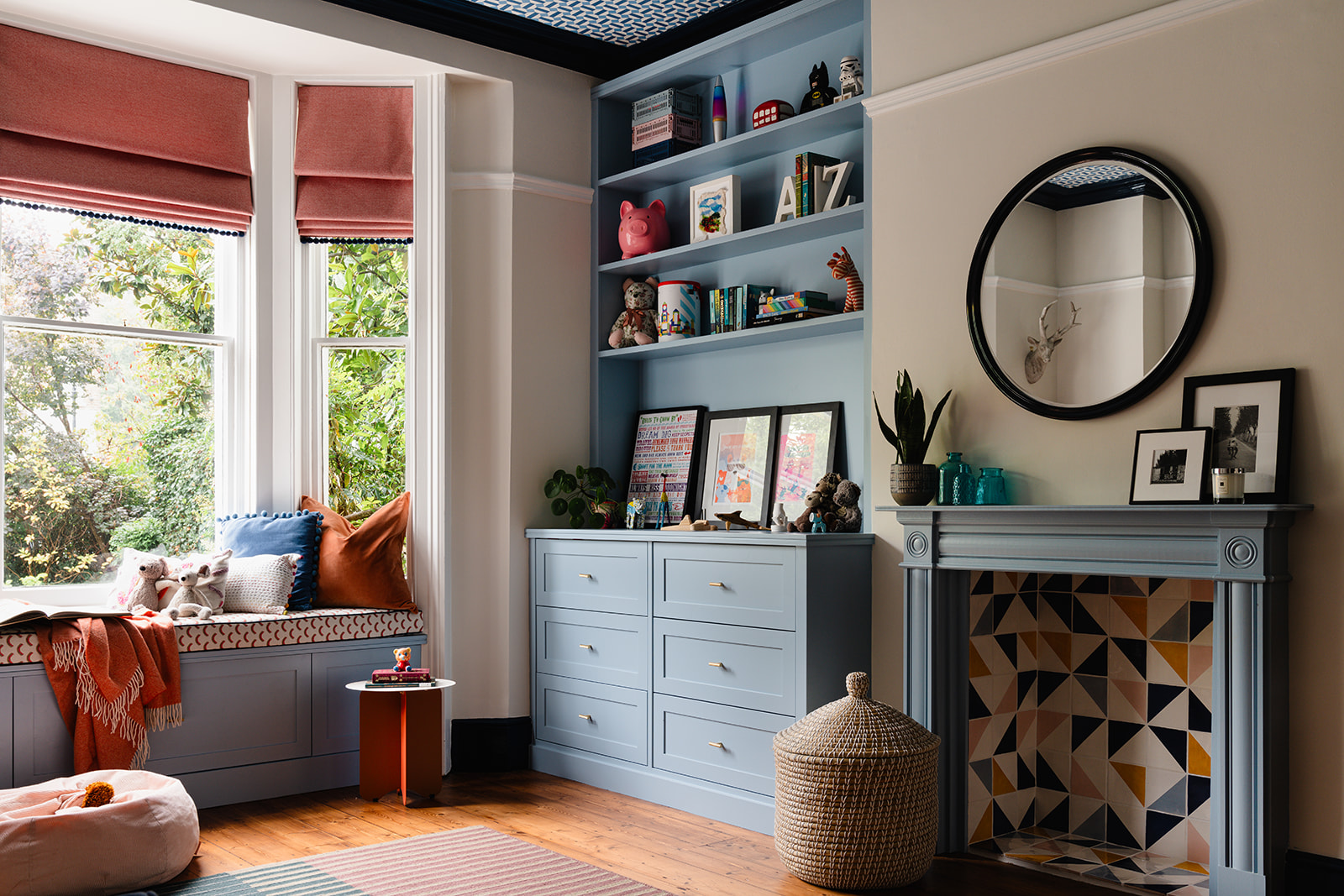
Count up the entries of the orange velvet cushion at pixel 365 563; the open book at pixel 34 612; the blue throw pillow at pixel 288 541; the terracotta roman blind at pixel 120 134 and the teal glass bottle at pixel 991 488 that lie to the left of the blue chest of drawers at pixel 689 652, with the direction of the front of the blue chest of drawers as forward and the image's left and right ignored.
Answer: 1

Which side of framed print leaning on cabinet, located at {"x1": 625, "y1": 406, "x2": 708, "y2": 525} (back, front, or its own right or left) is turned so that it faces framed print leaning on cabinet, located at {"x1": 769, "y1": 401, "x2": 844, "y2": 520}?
left

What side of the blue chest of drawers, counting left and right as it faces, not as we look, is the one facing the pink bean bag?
front

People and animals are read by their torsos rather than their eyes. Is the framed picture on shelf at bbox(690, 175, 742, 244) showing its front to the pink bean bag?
yes

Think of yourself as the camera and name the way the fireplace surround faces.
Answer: facing the viewer and to the left of the viewer

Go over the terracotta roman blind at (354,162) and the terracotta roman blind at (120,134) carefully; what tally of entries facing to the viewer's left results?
0

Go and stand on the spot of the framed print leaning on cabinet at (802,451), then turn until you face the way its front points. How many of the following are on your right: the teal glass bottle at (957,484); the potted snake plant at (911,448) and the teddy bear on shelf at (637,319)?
1

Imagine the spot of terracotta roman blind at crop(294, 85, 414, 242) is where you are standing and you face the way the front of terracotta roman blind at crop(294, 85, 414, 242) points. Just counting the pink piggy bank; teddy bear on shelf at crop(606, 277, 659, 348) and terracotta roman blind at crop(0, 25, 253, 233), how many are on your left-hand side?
2

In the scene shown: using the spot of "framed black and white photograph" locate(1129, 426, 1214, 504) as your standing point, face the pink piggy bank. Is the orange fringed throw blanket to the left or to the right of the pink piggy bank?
left

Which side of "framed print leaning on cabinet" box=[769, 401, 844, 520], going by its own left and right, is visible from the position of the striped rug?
front

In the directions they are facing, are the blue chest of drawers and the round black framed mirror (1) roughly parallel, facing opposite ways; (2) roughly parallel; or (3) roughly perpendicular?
roughly parallel

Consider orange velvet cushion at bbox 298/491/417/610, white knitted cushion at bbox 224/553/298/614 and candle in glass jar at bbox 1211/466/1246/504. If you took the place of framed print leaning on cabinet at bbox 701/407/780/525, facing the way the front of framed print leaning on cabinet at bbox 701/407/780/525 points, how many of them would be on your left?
1

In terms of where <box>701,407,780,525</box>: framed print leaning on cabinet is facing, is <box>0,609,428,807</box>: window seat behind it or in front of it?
in front

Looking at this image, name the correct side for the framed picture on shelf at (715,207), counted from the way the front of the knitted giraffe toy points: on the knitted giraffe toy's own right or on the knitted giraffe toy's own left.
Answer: on the knitted giraffe toy's own right

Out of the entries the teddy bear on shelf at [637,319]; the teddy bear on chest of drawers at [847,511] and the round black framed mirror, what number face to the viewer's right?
0
